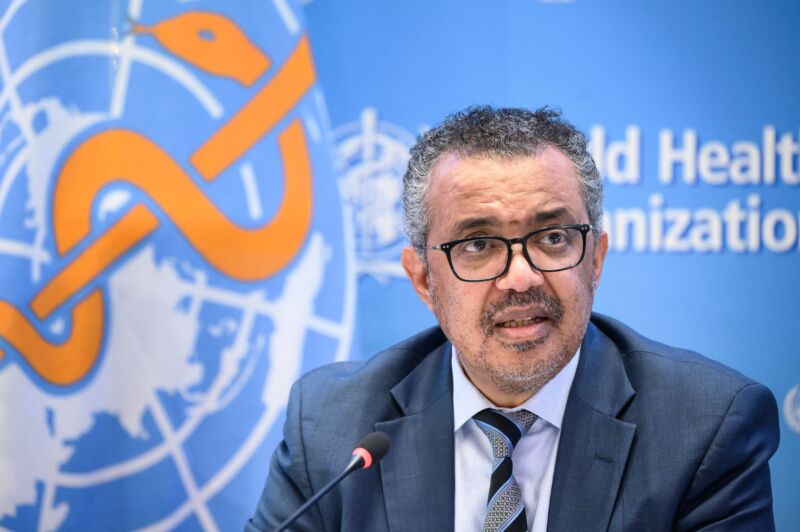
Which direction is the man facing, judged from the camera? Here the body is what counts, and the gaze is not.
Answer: toward the camera
